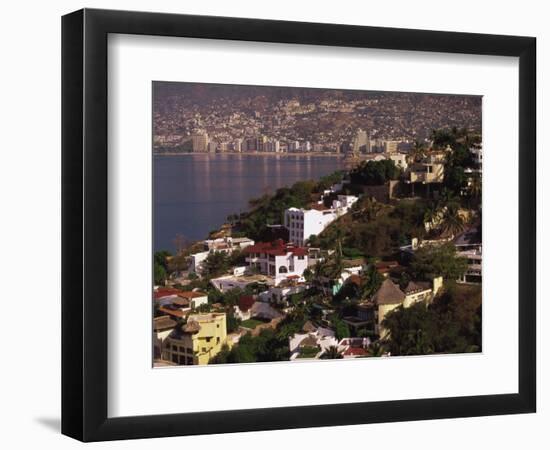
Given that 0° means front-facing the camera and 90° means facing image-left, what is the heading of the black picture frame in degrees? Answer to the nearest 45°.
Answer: approximately 315°
